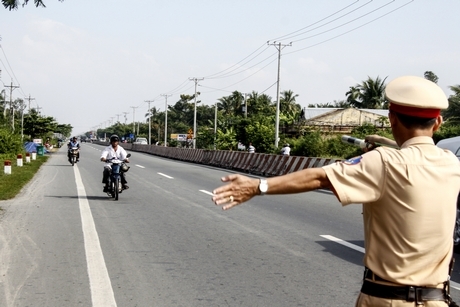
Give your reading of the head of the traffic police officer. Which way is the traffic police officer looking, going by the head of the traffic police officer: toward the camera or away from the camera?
away from the camera

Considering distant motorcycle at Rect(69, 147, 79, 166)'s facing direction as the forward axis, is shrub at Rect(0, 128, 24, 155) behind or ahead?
behind

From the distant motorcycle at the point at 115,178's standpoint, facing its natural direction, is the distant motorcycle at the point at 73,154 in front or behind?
behind

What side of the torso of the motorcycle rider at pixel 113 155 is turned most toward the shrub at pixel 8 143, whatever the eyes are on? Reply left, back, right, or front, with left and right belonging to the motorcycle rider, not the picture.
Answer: back

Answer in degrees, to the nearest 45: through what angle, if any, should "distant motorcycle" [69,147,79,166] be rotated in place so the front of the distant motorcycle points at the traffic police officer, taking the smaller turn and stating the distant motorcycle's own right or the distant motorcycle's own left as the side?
0° — it already faces them

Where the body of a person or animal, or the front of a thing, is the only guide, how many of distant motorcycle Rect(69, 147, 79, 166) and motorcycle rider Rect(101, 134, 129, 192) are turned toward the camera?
2

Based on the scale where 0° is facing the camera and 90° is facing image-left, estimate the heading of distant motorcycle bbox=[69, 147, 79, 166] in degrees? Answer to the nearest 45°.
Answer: approximately 0°

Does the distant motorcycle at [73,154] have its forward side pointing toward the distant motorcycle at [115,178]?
yes
